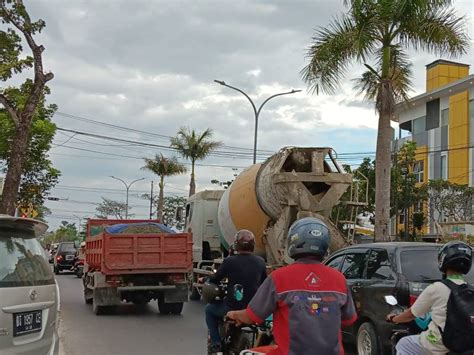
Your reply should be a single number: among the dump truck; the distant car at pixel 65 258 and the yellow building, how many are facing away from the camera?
2

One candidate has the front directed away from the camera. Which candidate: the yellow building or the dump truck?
the dump truck

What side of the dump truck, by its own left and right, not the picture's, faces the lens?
back

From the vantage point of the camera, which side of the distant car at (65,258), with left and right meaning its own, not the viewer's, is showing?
back

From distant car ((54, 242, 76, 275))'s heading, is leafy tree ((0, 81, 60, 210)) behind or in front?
behind

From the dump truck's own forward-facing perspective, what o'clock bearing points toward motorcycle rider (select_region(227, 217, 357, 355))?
The motorcycle rider is roughly at 6 o'clock from the dump truck.

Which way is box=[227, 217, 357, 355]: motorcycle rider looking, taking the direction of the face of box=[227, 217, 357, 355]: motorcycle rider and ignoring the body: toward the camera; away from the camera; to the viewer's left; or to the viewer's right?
away from the camera

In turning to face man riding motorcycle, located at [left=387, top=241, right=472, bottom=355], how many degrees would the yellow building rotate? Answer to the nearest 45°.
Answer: approximately 45° to its left

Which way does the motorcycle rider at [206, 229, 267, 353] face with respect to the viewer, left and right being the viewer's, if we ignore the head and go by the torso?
facing away from the viewer and to the left of the viewer

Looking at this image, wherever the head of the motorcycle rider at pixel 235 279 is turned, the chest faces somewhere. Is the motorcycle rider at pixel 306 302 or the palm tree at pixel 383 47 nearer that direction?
the palm tree

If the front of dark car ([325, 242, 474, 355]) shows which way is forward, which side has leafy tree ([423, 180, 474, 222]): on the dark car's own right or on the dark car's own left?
on the dark car's own right

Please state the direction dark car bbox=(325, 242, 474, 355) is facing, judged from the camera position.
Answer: facing away from the viewer and to the left of the viewer

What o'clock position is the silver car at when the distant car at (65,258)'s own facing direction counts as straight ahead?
The silver car is roughly at 6 o'clock from the distant car.
